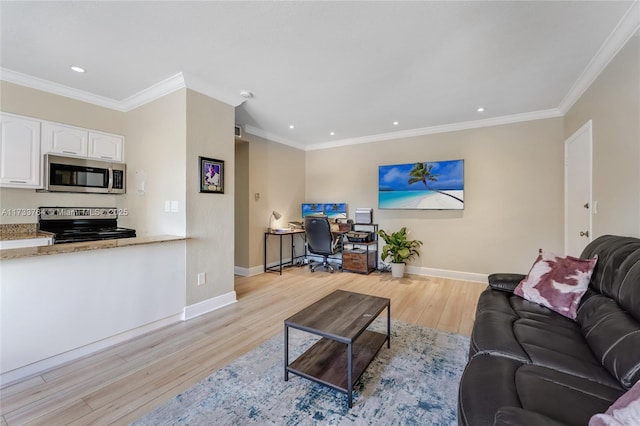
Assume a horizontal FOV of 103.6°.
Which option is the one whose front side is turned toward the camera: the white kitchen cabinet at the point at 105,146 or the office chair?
the white kitchen cabinet

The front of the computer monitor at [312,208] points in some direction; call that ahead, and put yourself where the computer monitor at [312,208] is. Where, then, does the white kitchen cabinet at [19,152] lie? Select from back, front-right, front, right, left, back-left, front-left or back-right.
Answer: front-right

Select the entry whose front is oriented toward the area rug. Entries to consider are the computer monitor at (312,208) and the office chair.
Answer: the computer monitor

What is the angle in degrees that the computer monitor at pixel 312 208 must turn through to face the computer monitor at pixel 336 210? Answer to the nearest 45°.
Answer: approximately 90° to its left

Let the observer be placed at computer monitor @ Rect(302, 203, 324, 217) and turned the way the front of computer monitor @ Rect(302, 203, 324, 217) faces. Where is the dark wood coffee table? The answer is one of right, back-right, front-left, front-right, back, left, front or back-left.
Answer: front

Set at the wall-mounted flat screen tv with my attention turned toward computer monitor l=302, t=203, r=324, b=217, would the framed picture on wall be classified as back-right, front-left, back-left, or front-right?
front-left

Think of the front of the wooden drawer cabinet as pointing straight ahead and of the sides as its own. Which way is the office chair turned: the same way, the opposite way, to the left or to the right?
the opposite way

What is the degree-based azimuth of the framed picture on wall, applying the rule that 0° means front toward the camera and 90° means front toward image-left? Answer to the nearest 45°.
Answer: approximately 315°

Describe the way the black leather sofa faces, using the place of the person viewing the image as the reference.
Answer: facing to the left of the viewer

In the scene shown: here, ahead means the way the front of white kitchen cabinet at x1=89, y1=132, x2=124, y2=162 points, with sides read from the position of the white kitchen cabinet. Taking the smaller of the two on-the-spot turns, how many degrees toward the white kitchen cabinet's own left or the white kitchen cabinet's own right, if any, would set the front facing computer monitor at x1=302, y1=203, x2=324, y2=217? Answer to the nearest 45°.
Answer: approximately 90° to the white kitchen cabinet's own left

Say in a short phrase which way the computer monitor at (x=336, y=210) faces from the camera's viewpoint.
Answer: facing the viewer

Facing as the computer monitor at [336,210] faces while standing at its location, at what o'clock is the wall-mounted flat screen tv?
The wall-mounted flat screen tv is roughly at 10 o'clock from the computer monitor.

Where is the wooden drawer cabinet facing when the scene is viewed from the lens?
facing the viewer and to the left of the viewer

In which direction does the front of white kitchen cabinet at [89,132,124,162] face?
toward the camera

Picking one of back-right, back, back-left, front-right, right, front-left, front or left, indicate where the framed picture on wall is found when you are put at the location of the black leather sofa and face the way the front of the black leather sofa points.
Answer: front

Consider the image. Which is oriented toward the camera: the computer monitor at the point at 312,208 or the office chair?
the computer monitor
